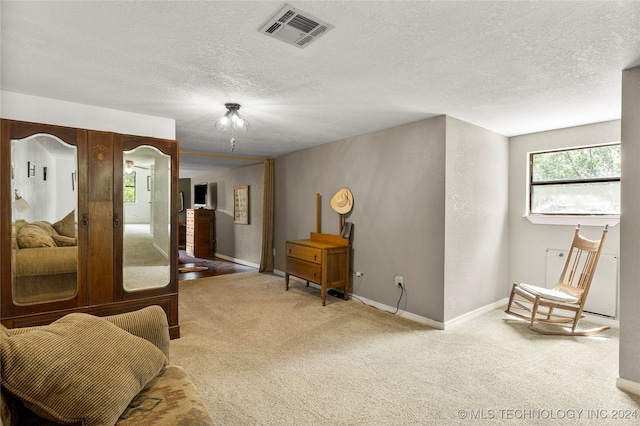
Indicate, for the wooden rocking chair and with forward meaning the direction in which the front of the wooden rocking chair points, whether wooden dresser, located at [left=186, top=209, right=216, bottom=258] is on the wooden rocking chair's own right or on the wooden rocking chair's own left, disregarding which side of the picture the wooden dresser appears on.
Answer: on the wooden rocking chair's own right

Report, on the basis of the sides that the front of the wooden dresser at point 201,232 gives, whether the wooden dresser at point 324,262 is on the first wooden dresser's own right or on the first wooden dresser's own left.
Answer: on the first wooden dresser's own left

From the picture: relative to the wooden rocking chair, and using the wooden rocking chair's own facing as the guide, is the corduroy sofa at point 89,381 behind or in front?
in front

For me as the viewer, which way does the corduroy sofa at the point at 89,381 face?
facing to the right of the viewer

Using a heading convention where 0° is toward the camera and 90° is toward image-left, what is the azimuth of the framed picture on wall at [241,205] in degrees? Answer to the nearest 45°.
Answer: approximately 45°

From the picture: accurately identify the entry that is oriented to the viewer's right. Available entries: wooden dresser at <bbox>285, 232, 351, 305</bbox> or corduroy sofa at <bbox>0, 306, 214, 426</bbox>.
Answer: the corduroy sofa

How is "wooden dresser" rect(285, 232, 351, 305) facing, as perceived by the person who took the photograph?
facing the viewer and to the left of the viewer

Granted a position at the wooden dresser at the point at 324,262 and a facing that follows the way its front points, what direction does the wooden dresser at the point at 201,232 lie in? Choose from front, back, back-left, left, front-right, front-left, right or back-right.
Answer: right

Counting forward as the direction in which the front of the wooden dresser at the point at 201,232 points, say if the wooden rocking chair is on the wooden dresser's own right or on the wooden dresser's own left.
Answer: on the wooden dresser's own left

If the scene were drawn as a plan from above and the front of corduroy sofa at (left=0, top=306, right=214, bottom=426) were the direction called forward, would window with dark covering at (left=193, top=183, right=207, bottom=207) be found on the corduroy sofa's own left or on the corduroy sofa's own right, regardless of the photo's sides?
on the corduroy sofa's own left

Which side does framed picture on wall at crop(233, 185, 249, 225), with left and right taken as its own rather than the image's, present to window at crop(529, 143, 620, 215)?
left

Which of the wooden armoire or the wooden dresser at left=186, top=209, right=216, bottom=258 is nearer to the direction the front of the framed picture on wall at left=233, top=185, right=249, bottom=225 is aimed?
the wooden armoire
